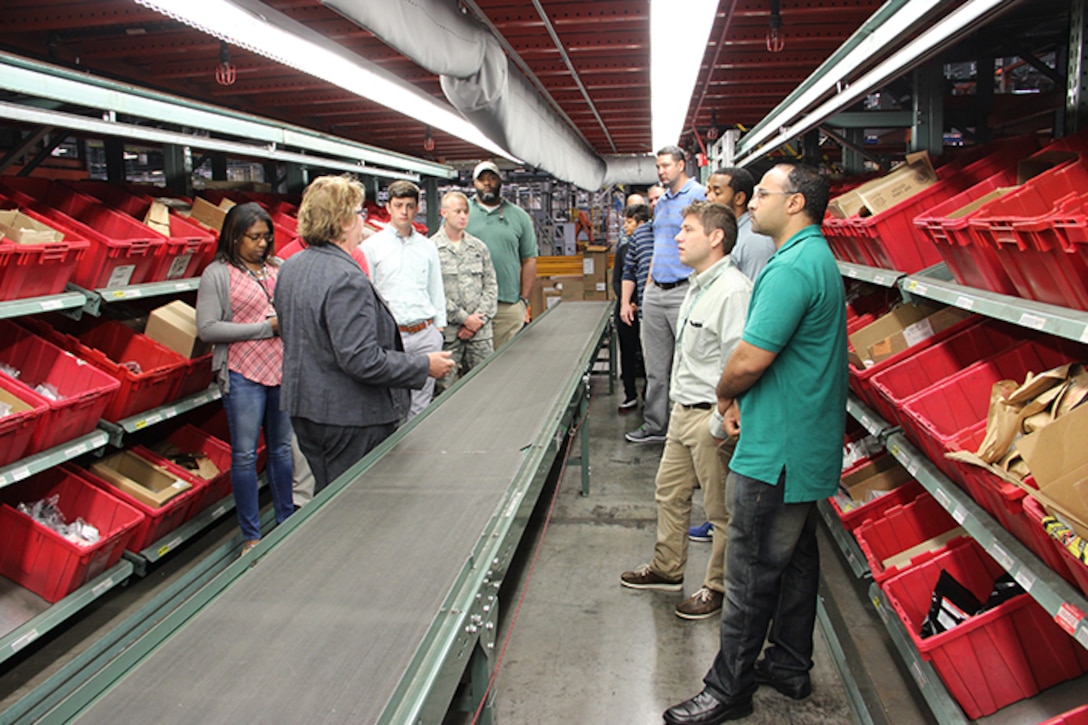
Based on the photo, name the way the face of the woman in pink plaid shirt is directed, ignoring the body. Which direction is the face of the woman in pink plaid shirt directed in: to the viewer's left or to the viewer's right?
to the viewer's right

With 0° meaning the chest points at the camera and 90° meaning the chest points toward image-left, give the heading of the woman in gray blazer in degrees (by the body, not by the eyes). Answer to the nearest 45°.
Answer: approximately 225°

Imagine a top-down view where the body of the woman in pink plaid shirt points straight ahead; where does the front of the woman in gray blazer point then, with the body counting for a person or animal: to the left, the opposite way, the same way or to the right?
to the left

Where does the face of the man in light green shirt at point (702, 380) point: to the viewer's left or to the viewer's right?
to the viewer's left

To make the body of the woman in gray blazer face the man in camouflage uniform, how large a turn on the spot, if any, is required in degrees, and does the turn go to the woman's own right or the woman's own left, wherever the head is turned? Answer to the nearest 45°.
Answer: approximately 45° to the woman's own left

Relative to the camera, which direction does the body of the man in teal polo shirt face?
to the viewer's left

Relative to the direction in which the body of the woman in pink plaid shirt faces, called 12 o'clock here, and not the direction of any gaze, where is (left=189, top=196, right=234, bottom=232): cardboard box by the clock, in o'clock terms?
The cardboard box is roughly at 7 o'clock from the woman in pink plaid shirt.

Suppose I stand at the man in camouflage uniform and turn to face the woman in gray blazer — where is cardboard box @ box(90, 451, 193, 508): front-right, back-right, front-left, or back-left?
front-right

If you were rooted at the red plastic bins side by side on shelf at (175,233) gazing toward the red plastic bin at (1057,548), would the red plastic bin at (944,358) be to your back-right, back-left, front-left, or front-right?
front-left

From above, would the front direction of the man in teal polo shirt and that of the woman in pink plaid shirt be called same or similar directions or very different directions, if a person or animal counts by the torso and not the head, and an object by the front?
very different directions

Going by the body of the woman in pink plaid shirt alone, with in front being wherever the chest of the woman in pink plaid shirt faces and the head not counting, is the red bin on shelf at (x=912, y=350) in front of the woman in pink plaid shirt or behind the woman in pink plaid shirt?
in front

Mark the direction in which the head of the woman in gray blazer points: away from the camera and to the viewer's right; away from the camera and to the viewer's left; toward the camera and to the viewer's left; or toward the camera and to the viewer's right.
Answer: away from the camera and to the viewer's right

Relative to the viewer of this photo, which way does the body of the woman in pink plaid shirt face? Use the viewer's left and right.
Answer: facing the viewer and to the right of the viewer

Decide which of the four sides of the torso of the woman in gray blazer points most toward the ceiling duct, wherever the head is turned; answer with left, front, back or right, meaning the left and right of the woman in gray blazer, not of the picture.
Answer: front

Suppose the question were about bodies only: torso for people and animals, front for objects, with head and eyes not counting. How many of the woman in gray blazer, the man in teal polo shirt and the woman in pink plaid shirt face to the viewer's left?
1

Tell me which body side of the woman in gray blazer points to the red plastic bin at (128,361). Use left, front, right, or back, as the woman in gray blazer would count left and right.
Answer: left
